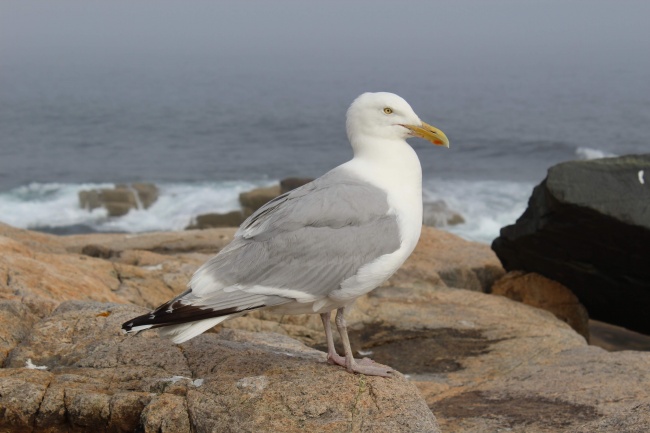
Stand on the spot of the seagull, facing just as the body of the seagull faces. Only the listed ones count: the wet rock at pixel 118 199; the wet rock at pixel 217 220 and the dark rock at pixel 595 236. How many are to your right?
0

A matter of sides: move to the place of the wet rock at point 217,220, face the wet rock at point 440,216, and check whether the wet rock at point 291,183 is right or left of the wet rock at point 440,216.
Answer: left

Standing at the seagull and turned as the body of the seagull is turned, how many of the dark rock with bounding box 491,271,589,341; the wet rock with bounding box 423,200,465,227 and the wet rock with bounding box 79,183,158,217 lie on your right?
0

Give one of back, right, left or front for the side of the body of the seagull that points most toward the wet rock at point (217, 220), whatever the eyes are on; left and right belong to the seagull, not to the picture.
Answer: left

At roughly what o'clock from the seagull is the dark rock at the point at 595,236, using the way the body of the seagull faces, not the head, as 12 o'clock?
The dark rock is roughly at 10 o'clock from the seagull.

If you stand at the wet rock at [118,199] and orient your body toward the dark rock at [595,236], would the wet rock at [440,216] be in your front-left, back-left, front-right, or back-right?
front-left

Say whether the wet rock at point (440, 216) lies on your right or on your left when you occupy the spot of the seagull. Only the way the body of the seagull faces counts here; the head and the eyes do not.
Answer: on your left

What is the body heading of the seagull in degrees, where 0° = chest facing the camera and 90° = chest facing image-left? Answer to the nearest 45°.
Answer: approximately 270°

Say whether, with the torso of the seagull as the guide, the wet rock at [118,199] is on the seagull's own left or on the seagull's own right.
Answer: on the seagull's own left

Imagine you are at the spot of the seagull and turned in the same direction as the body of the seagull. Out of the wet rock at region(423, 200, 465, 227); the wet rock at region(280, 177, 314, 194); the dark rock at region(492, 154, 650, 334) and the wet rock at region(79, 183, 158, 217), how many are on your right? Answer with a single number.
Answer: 0

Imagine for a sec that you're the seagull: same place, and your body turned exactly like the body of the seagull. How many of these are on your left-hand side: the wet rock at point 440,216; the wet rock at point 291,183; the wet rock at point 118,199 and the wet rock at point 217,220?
4

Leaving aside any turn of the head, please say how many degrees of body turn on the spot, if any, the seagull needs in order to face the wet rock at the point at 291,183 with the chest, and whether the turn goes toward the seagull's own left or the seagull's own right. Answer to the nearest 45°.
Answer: approximately 90° to the seagull's own left

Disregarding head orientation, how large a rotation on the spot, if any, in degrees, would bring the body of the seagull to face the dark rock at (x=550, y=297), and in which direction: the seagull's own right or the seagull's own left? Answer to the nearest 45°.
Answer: approximately 45° to the seagull's own left
